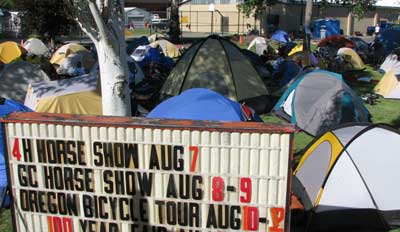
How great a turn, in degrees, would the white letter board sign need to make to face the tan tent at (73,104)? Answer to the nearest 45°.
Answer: approximately 180°

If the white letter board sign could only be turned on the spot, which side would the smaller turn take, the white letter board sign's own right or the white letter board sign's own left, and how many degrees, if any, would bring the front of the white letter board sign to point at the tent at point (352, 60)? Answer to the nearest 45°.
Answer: approximately 135° to the white letter board sign's own left

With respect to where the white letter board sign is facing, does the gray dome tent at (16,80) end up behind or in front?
behind

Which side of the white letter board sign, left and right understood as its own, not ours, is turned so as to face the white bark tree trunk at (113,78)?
back

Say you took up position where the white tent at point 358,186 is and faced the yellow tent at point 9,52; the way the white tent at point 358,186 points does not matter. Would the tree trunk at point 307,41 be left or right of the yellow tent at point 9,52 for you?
right

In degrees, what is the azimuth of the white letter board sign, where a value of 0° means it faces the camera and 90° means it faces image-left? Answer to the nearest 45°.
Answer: approximately 0°

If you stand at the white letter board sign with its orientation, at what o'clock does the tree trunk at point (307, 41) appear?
The tree trunk is roughly at 7 o'clock from the white letter board sign.

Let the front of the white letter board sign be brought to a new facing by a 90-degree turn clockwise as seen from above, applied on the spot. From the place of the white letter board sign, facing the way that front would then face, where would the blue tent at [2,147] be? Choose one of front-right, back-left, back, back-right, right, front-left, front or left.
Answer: front-right

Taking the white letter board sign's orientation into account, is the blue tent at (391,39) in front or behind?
behind

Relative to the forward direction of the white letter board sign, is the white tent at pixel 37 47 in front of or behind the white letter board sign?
behind

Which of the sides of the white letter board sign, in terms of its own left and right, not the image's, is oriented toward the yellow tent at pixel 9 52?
back

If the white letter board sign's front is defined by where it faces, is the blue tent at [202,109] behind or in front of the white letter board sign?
behind

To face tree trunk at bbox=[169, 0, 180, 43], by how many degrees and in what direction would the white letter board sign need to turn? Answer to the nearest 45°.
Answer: approximately 180°

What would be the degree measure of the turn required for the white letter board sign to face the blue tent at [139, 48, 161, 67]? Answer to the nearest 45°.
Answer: approximately 180°
